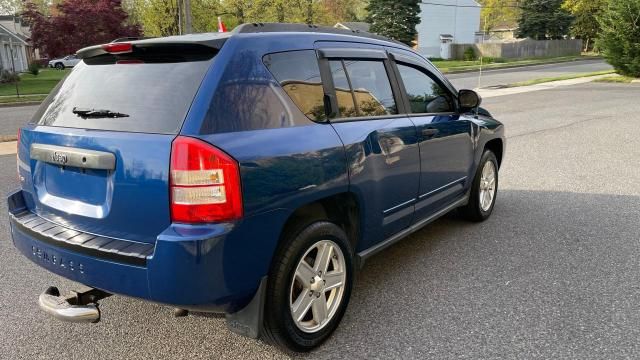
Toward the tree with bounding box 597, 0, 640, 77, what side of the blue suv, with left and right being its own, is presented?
front

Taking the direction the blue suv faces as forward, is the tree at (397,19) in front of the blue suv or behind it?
in front

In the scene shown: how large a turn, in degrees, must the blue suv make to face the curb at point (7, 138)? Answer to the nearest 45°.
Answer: approximately 90° to its left

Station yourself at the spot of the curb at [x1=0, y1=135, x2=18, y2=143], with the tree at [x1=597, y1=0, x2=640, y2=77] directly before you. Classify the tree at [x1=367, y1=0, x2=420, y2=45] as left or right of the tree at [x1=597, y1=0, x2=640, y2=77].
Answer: left

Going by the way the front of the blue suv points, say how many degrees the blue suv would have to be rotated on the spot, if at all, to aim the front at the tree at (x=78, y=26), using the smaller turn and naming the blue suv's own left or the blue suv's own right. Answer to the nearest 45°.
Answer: approximately 45° to the blue suv's own left

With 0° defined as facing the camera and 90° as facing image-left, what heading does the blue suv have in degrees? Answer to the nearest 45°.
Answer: approximately 225°
